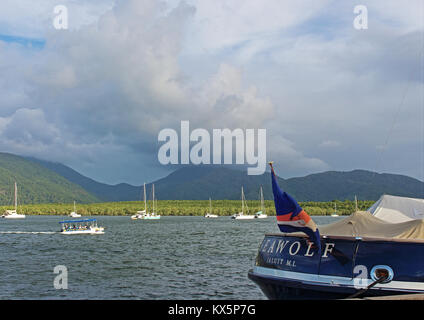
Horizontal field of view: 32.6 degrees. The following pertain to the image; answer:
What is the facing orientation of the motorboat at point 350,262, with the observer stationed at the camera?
facing away from the viewer and to the right of the viewer
